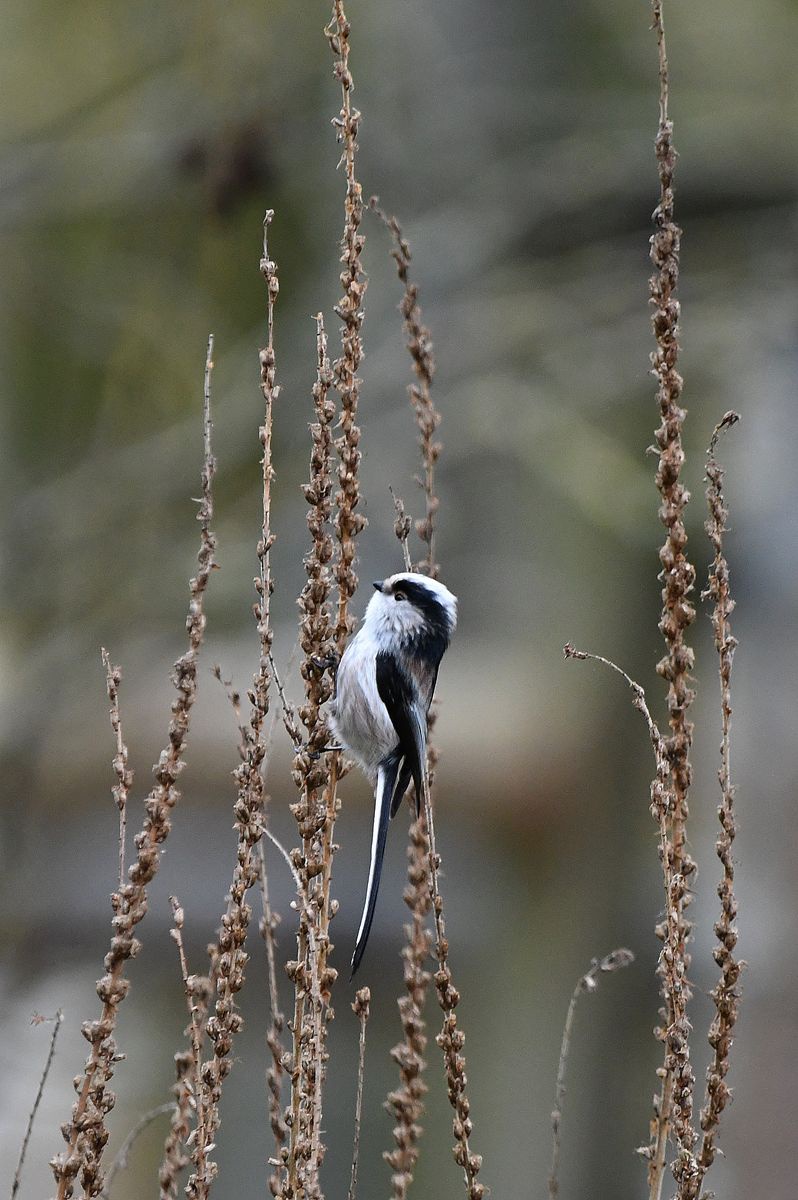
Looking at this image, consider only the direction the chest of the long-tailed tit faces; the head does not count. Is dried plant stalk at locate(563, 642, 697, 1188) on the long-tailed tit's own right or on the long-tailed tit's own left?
on the long-tailed tit's own left

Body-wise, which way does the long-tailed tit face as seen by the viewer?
to the viewer's left

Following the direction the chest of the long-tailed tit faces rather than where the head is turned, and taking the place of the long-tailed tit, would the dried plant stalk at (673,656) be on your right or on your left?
on your left
